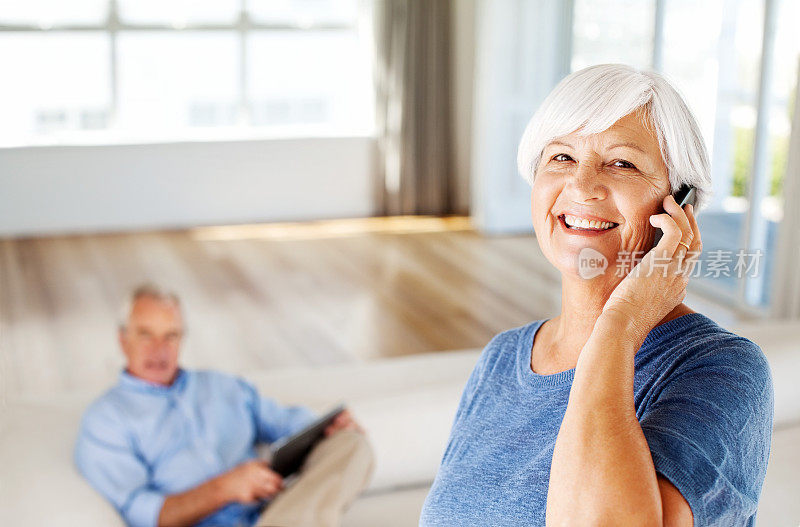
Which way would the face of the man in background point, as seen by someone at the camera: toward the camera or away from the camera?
toward the camera

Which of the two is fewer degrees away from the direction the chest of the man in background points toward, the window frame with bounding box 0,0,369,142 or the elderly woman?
the elderly woman

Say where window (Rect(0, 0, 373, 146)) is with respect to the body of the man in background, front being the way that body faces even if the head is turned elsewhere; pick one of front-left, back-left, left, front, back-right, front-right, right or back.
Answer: back-left

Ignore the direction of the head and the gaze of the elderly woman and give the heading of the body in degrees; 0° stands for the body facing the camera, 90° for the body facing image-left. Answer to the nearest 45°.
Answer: approximately 45°

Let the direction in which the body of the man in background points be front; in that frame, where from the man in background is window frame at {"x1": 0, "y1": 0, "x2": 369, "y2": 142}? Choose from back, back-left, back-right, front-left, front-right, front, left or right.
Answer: back-left

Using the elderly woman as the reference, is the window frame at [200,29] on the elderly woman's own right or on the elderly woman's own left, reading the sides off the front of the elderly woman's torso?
on the elderly woman's own right

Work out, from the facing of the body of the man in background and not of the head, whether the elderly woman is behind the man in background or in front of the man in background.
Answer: in front

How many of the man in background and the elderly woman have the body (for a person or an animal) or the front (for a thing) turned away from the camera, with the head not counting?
0

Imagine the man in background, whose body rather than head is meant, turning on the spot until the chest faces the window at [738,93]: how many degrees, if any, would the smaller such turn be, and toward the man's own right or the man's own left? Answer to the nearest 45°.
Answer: approximately 90° to the man's own left
